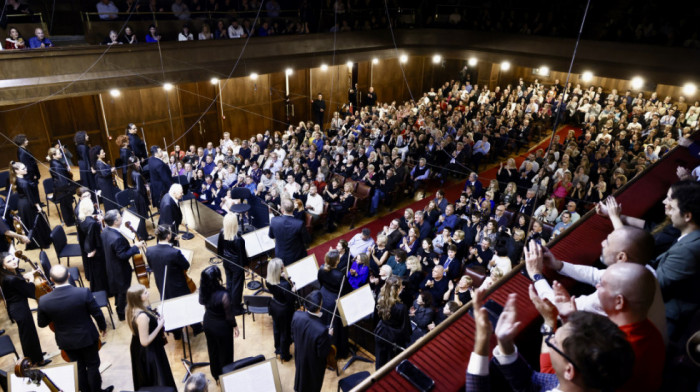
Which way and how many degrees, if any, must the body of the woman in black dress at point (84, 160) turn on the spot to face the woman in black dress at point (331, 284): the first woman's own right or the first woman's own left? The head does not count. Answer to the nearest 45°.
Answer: approximately 90° to the first woman's own right

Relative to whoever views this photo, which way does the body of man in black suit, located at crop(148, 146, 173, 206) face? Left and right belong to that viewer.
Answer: facing to the right of the viewer

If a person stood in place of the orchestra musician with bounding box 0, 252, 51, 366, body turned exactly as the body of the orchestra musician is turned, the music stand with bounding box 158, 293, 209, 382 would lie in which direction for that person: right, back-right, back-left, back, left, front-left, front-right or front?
front-right

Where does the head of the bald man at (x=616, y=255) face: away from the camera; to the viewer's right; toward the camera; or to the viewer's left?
to the viewer's left

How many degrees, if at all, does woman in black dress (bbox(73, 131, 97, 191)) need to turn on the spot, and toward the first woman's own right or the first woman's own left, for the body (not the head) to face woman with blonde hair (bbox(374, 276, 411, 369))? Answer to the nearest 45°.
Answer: approximately 90° to the first woman's own right

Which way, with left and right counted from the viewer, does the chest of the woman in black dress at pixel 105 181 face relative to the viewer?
facing to the right of the viewer

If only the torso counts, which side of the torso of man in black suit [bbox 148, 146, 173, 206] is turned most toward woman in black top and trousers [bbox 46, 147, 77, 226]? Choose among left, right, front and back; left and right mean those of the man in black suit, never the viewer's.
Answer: back

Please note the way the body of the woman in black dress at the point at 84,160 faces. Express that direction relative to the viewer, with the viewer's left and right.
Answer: facing to the right of the viewer

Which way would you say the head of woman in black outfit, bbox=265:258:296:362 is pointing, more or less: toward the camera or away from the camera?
away from the camera

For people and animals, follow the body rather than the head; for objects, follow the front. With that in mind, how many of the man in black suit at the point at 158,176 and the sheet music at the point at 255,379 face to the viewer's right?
1

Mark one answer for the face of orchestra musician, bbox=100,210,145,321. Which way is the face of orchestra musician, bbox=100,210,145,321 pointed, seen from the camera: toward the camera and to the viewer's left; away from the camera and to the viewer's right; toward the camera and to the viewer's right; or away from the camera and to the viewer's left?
away from the camera and to the viewer's right

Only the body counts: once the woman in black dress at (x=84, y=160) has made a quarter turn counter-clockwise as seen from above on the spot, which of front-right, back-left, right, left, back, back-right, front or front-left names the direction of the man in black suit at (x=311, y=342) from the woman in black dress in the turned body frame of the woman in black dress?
back

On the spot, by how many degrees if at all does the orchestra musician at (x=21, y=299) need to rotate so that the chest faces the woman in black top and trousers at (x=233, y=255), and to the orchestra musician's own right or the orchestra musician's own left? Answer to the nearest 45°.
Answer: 0° — they already face them
